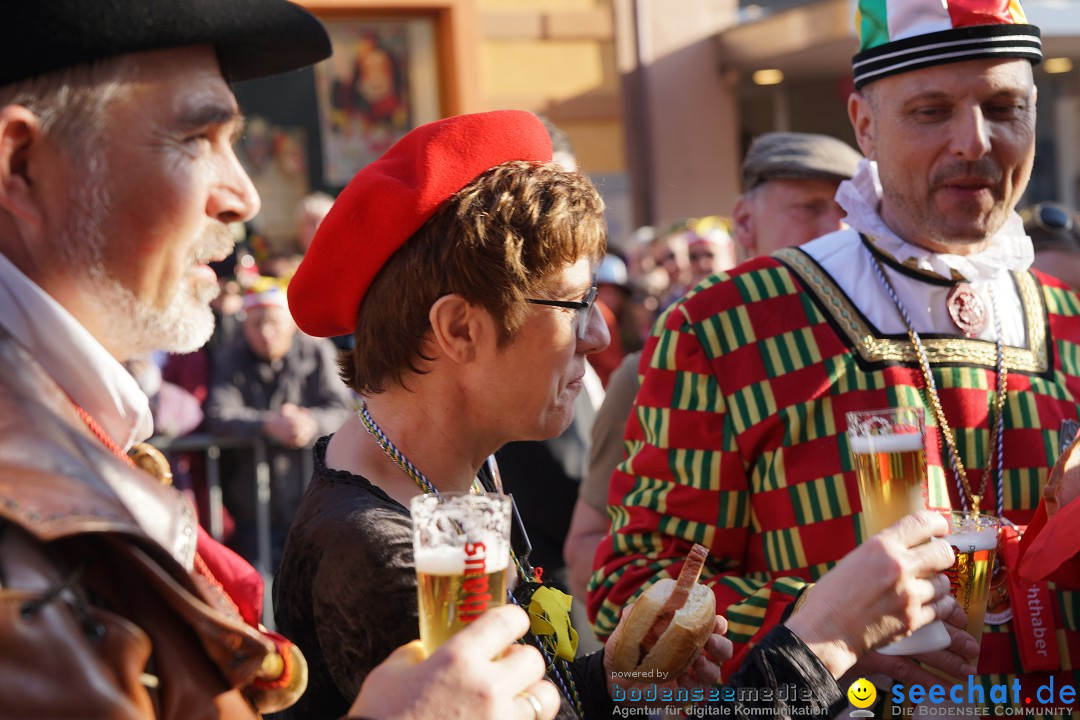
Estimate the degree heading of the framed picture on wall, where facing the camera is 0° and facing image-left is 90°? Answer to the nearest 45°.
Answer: approximately 0°

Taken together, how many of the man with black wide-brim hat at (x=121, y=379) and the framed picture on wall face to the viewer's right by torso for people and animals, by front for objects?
1

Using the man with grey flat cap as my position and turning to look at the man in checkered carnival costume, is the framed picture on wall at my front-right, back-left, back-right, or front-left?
back-right

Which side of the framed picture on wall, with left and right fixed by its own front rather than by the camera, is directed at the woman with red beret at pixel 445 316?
front

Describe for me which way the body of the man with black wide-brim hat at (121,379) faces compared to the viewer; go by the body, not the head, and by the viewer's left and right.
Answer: facing to the right of the viewer

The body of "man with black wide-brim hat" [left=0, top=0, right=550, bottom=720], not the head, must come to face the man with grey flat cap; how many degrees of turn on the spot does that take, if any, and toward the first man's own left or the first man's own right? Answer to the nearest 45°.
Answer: approximately 45° to the first man's own left

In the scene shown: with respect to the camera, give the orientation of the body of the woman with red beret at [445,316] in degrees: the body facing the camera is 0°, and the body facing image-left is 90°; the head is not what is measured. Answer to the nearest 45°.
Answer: approximately 270°

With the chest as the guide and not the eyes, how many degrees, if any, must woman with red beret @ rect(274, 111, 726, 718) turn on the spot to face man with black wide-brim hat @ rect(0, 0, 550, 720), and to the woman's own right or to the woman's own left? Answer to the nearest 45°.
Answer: approximately 135° to the woman's own right

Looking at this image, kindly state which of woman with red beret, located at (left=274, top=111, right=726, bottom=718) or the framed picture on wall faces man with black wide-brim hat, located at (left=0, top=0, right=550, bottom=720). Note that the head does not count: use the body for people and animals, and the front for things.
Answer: the framed picture on wall

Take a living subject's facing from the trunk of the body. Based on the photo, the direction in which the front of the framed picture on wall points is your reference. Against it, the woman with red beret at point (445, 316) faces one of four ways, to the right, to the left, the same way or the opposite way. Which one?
to the left

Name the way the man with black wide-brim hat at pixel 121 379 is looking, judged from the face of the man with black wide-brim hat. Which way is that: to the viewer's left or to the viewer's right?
to the viewer's right

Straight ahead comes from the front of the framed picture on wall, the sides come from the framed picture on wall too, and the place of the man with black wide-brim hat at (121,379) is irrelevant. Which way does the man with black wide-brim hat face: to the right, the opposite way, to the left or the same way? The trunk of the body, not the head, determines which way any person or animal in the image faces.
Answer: to the left

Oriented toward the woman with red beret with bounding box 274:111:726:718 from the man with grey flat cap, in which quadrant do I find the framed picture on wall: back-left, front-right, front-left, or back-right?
back-right

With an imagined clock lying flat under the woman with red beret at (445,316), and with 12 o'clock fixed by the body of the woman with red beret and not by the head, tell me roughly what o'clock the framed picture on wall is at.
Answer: The framed picture on wall is roughly at 9 o'clock from the woman with red beret.

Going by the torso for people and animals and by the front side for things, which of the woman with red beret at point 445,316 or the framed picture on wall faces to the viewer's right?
the woman with red beret

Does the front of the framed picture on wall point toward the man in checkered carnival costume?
yes

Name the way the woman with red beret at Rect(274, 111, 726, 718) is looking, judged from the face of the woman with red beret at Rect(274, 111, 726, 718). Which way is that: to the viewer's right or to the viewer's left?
to the viewer's right

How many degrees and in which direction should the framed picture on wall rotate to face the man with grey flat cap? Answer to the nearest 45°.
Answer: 0° — it already faces them
